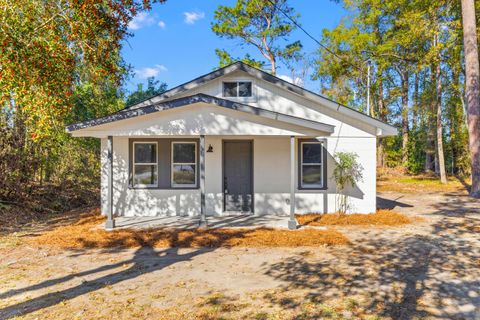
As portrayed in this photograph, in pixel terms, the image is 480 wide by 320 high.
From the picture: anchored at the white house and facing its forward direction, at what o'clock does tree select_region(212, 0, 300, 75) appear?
The tree is roughly at 6 o'clock from the white house.

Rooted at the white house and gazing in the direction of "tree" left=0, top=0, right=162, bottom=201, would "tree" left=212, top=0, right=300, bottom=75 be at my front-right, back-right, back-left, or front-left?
back-right

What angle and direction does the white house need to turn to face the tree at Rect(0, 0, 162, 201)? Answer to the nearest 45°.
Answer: approximately 45° to its right

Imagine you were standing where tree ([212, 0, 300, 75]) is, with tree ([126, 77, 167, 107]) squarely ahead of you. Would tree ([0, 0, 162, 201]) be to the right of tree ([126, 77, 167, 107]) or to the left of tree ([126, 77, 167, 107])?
left

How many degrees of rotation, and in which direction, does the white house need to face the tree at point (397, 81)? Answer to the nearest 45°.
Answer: approximately 135° to its left

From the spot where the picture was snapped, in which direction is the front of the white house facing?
facing the viewer

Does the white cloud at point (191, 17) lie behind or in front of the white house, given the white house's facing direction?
behind
